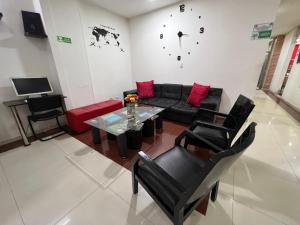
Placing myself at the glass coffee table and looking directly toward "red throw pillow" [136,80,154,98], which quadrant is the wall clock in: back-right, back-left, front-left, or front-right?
front-right

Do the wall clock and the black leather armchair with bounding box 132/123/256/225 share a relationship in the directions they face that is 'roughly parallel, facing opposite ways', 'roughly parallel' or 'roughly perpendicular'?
roughly perpendicular

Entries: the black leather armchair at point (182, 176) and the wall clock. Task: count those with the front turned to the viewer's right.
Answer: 0

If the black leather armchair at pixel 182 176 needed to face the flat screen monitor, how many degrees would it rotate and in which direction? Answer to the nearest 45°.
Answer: approximately 45° to its left

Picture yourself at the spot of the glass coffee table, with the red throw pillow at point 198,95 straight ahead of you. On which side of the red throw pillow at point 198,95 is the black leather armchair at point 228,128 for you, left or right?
right

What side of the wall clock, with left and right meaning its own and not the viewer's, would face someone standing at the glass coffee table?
front

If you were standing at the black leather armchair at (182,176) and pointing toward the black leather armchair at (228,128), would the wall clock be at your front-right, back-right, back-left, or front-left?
front-left

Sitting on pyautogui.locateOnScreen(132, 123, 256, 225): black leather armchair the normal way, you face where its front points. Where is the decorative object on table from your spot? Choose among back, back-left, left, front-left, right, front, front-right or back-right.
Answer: front

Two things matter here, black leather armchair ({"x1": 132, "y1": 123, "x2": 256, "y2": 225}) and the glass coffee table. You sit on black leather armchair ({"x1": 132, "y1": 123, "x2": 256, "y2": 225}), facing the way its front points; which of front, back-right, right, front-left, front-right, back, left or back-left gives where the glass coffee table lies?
front

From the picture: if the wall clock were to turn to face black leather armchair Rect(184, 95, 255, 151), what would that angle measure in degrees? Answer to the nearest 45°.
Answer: approximately 45° to its left

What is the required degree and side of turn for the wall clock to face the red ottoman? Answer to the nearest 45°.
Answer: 0° — it already faces it

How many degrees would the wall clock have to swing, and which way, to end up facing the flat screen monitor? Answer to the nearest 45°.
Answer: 0° — it already faces it

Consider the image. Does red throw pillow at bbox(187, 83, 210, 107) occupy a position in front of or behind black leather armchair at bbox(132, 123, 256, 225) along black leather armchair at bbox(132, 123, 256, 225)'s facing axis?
in front

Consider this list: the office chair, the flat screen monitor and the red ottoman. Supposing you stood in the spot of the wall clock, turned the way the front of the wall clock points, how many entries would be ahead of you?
3

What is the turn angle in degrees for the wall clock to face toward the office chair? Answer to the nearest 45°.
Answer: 0° — it already faces it

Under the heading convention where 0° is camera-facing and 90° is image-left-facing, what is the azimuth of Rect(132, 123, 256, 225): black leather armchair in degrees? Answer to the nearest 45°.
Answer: approximately 135°

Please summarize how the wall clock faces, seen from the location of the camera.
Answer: facing the viewer and to the left of the viewer
